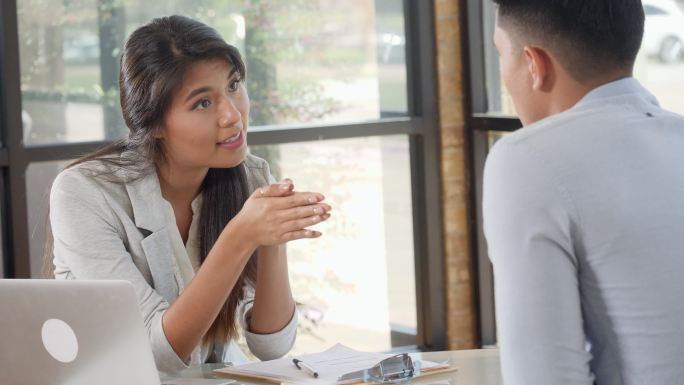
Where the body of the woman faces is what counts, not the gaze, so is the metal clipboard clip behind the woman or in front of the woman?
in front

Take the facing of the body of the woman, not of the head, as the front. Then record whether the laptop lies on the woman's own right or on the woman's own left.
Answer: on the woman's own right

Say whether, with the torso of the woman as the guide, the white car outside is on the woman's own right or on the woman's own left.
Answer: on the woman's own left

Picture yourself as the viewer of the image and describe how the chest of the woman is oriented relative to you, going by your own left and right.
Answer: facing the viewer and to the right of the viewer

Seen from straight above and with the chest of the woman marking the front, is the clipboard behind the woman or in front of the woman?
in front

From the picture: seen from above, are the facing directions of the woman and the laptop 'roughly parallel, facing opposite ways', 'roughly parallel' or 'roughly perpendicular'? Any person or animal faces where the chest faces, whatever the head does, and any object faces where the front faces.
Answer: roughly perpendicular

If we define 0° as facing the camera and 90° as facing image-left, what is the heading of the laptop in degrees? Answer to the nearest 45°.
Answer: approximately 225°

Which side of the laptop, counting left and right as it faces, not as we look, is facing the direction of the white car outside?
front

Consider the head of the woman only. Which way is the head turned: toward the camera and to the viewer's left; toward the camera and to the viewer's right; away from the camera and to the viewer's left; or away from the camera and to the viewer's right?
toward the camera and to the viewer's right

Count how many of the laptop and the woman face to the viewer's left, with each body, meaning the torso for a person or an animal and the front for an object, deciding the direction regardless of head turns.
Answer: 0
